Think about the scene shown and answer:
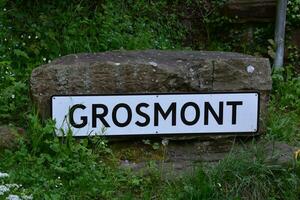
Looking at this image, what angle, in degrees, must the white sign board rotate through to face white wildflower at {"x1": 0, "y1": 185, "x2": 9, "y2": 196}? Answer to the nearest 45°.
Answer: approximately 45° to its right

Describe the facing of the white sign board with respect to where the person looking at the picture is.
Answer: facing the viewer
